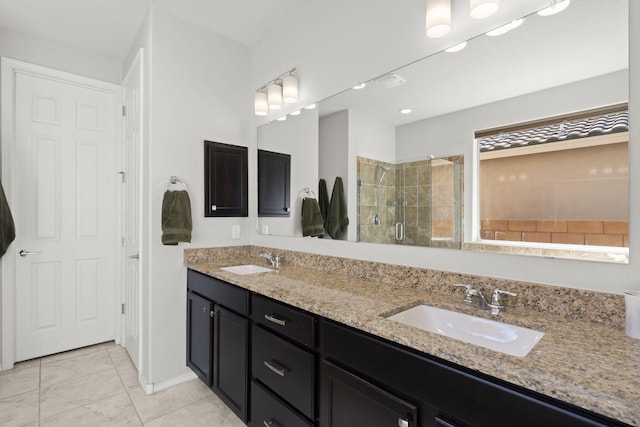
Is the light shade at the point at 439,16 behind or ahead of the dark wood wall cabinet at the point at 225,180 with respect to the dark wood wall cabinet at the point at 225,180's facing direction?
ahead

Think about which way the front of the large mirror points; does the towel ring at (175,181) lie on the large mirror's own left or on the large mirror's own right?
on the large mirror's own right

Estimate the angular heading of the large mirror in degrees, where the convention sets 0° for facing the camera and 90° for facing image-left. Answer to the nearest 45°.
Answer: approximately 45°

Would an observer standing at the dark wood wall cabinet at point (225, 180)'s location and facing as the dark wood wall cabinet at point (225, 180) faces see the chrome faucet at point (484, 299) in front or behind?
in front

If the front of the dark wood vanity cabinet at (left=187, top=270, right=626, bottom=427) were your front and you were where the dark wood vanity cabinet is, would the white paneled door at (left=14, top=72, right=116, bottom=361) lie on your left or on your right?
on your right

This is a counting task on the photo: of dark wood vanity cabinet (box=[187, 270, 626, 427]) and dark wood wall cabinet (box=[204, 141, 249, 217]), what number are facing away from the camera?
0

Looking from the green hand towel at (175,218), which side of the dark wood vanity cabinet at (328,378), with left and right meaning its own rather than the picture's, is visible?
right

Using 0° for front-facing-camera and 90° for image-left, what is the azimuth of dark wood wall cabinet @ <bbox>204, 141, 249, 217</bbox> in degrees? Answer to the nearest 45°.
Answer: approximately 315°

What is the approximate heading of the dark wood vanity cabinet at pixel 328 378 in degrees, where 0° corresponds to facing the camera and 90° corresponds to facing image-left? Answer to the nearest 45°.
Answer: approximately 45°

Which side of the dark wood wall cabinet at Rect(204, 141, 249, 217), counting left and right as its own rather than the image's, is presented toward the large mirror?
front
